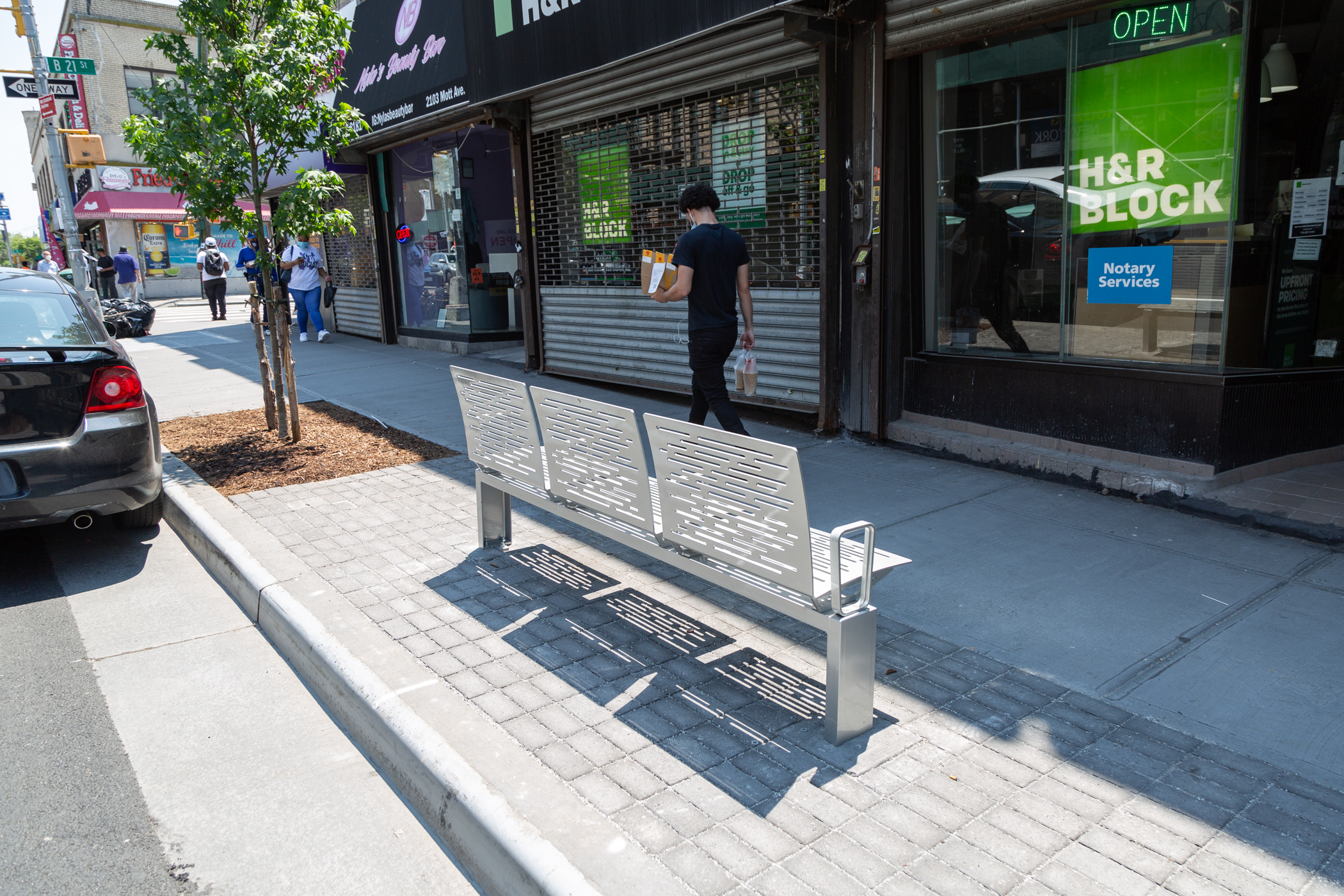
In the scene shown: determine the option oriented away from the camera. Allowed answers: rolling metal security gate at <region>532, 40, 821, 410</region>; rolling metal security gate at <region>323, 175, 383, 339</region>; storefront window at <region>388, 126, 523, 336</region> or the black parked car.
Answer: the black parked car

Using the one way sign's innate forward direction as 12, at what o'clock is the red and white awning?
The red and white awning is roughly at 6 o'clock from the one way sign.

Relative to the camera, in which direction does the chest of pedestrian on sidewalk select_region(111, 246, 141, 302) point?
away from the camera

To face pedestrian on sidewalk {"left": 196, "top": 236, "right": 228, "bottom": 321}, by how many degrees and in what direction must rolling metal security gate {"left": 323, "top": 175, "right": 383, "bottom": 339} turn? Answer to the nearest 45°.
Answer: approximately 90° to its right

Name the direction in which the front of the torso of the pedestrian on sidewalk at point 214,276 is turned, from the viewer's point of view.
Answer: away from the camera

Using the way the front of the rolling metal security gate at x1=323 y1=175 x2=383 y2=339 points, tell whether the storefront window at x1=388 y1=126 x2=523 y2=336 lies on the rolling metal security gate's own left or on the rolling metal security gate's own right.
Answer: on the rolling metal security gate's own left

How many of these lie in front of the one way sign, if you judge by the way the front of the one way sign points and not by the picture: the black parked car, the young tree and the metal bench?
3

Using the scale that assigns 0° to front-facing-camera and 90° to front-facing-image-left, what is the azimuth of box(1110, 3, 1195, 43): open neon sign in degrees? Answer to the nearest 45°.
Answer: approximately 45°

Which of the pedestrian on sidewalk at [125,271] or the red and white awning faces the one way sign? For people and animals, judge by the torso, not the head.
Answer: the red and white awning

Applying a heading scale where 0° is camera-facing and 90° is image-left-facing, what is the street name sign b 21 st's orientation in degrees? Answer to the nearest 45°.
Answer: approximately 0°

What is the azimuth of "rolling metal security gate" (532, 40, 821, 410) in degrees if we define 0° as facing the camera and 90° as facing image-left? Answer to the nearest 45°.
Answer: approximately 45°

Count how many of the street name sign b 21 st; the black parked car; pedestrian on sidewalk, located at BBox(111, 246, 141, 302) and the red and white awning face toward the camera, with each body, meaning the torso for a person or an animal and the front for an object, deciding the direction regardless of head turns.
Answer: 2

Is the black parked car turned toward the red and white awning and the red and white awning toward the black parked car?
yes
